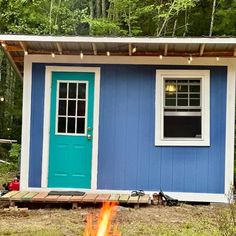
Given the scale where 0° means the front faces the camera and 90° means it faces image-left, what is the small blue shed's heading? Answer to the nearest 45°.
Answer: approximately 0°
